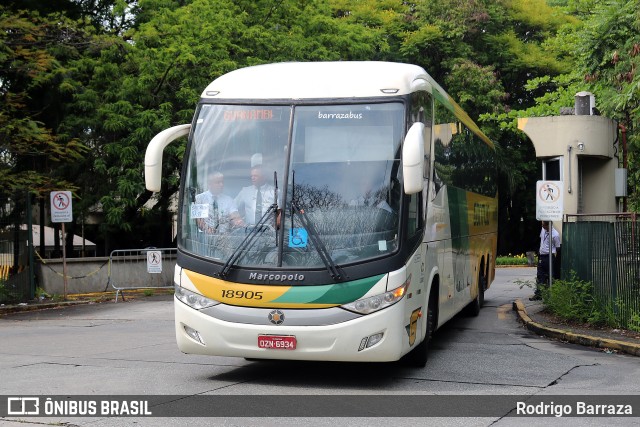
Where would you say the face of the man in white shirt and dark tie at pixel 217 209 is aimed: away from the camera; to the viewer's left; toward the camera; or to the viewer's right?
toward the camera

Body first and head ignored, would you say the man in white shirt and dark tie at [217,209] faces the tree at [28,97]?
no

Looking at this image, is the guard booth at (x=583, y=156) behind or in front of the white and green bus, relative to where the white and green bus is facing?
behind

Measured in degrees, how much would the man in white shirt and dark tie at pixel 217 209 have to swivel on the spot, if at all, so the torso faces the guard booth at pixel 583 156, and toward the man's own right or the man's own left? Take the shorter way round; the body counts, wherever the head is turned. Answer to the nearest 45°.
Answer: approximately 135° to the man's own left

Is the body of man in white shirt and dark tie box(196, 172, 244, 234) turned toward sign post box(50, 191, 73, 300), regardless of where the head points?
no

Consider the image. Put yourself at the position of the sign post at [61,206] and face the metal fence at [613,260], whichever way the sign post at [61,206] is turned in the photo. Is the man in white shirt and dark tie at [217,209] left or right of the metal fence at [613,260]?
right

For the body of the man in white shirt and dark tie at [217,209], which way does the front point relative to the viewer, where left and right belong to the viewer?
facing the viewer

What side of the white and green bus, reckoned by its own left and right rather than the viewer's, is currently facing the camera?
front

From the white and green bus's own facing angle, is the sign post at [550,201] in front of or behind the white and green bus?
behind
